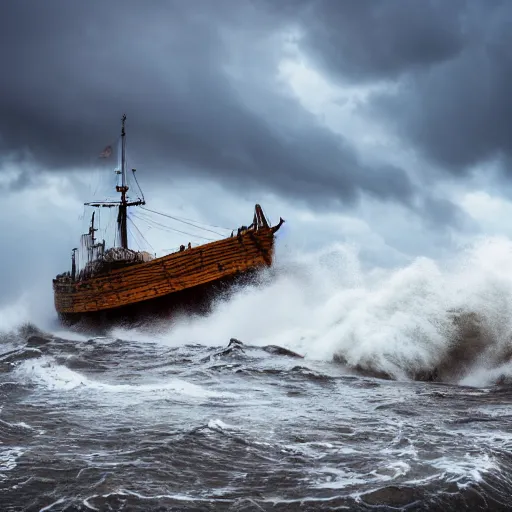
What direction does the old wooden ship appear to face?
to the viewer's right
